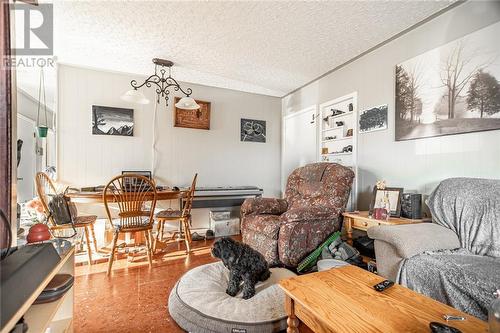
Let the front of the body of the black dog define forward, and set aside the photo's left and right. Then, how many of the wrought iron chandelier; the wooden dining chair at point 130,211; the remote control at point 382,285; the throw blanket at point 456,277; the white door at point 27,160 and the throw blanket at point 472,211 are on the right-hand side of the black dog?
3

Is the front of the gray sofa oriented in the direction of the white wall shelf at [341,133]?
no

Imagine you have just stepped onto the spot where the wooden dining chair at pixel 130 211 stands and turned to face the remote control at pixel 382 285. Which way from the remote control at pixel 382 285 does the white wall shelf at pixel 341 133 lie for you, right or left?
left

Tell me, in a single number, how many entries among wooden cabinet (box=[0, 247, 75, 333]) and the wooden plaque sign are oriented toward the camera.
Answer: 1

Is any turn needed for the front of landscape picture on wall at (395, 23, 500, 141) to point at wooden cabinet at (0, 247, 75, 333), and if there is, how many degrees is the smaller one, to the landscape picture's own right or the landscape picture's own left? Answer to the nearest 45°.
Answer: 0° — it already faces it

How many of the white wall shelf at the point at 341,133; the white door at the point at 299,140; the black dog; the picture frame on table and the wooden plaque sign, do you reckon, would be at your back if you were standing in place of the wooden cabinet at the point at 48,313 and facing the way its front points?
0

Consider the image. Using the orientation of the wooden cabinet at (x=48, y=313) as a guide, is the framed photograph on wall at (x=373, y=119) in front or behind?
in front

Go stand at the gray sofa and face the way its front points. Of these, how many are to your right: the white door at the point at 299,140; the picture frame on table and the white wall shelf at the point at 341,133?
3

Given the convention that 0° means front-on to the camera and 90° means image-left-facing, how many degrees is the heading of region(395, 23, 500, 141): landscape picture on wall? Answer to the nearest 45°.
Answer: approximately 45°

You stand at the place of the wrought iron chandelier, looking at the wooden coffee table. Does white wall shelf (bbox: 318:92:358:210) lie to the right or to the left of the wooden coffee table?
left

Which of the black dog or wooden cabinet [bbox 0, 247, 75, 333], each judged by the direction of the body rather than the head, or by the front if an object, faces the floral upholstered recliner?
the wooden cabinet

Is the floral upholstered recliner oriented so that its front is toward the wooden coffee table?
no

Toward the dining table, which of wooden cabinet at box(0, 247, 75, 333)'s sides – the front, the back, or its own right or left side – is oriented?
left

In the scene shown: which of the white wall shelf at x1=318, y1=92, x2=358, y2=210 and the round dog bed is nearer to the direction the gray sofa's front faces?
the round dog bed

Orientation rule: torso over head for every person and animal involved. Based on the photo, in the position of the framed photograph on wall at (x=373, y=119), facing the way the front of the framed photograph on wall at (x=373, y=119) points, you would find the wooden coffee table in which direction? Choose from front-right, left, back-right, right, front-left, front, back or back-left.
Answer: front-left

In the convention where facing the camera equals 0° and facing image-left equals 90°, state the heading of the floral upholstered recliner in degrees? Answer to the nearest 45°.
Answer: approximately 45°

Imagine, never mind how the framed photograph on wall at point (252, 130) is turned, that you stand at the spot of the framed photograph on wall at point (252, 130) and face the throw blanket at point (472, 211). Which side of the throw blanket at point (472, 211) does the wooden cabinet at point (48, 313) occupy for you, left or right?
right

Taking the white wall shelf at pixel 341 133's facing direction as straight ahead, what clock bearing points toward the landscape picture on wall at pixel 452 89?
The landscape picture on wall is roughly at 9 o'clock from the white wall shelf.

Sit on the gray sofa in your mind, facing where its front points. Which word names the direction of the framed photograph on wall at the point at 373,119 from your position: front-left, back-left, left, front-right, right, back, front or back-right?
right
